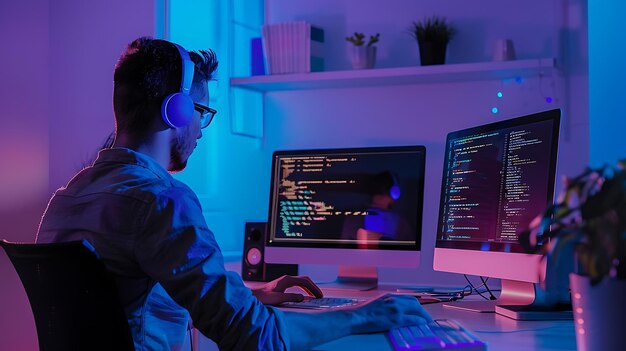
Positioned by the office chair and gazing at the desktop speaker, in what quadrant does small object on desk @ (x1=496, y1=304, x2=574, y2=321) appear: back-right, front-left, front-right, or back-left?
front-right

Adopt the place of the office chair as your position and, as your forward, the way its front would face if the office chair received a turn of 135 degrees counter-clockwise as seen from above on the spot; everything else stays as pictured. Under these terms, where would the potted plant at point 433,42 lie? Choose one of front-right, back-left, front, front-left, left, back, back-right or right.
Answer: back-right

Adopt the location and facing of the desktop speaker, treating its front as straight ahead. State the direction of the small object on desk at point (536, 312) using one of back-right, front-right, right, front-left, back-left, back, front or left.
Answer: front-left

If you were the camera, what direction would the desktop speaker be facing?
facing the viewer

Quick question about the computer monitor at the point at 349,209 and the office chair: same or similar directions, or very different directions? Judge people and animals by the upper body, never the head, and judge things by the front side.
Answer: very different directions

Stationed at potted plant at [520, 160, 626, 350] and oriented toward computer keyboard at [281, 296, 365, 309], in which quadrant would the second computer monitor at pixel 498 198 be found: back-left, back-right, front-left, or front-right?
front-right

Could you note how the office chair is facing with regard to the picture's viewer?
facing away from the viewer and to the right of the viewer

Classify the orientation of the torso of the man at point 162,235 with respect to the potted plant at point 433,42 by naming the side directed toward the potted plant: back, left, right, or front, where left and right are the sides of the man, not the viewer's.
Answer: front

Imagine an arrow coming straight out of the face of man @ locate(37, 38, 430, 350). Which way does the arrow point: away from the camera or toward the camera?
away from the camera

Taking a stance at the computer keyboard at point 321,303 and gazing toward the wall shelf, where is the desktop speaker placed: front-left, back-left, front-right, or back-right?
front-left

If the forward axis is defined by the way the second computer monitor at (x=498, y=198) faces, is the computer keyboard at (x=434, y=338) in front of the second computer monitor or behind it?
in front

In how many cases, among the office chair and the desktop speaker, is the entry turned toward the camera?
1

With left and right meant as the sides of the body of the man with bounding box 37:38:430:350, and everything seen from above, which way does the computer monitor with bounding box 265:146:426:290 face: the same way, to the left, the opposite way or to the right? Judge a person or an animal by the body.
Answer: the opposite way

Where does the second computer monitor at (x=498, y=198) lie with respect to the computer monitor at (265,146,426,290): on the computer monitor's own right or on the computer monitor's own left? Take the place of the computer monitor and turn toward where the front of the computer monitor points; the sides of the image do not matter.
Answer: on the computer monitor's own left

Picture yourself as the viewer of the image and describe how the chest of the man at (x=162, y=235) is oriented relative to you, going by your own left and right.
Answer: facing away from the viewer and to the right of the viewer

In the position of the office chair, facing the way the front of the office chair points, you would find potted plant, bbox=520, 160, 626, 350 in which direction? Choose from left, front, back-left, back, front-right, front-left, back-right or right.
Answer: right

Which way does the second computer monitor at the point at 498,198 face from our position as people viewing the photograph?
facing the viewer and to the left of the viewer
